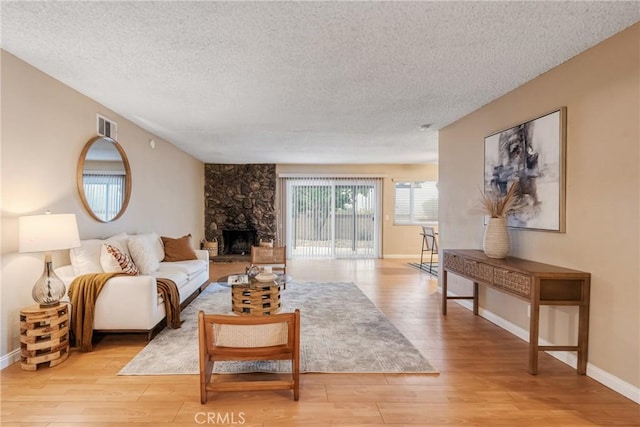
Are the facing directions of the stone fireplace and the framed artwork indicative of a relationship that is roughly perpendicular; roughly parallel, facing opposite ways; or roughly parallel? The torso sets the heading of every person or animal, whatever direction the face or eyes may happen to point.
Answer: roughly perpendicular

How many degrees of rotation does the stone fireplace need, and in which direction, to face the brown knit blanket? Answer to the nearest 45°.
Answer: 0° — it already faces it

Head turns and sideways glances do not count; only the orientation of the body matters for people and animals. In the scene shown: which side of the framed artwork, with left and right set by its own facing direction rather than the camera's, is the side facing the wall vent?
front

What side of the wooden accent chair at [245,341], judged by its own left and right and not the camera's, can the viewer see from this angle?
back

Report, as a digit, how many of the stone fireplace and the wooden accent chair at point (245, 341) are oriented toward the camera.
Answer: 1

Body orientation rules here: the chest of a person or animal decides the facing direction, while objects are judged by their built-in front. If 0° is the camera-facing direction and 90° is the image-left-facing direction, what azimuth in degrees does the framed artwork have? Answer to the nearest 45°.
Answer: approximately 45°

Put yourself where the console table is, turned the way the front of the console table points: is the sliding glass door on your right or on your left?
on your right

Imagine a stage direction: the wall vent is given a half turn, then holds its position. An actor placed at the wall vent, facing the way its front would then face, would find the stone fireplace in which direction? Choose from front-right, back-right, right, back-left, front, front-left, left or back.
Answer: right

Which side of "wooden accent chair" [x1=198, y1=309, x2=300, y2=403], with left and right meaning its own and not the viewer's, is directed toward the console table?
right

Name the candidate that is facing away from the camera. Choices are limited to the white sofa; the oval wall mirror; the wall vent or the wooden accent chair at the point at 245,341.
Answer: the wooden accent chair

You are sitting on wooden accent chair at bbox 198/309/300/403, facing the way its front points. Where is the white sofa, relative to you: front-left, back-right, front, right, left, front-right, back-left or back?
front-left

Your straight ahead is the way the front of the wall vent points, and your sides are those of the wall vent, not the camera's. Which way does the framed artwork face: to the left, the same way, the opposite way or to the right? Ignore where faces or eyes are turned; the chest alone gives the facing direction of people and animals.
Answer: the opposite way

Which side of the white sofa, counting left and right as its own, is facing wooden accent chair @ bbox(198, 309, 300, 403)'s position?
front

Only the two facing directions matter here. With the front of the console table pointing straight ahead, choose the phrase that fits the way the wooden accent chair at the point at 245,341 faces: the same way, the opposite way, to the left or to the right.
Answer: to the right

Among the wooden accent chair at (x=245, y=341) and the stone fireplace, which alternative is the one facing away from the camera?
the wooden accent chair

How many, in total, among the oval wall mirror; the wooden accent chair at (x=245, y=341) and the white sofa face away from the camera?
1

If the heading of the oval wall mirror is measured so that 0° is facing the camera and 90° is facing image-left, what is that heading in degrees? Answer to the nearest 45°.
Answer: approximately 315°
